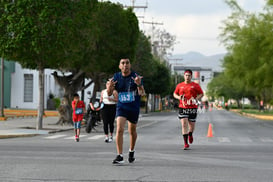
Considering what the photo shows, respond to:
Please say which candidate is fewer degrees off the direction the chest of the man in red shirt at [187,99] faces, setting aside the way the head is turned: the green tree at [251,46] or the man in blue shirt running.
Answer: the man in blue shirt running

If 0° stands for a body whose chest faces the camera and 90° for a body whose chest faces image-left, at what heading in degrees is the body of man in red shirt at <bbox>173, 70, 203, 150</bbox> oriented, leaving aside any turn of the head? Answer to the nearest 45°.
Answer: approximately 0°

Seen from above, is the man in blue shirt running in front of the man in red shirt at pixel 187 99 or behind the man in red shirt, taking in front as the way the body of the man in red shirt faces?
in front

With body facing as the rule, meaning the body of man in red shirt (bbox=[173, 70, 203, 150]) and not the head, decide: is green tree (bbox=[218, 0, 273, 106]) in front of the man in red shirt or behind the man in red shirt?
behind
